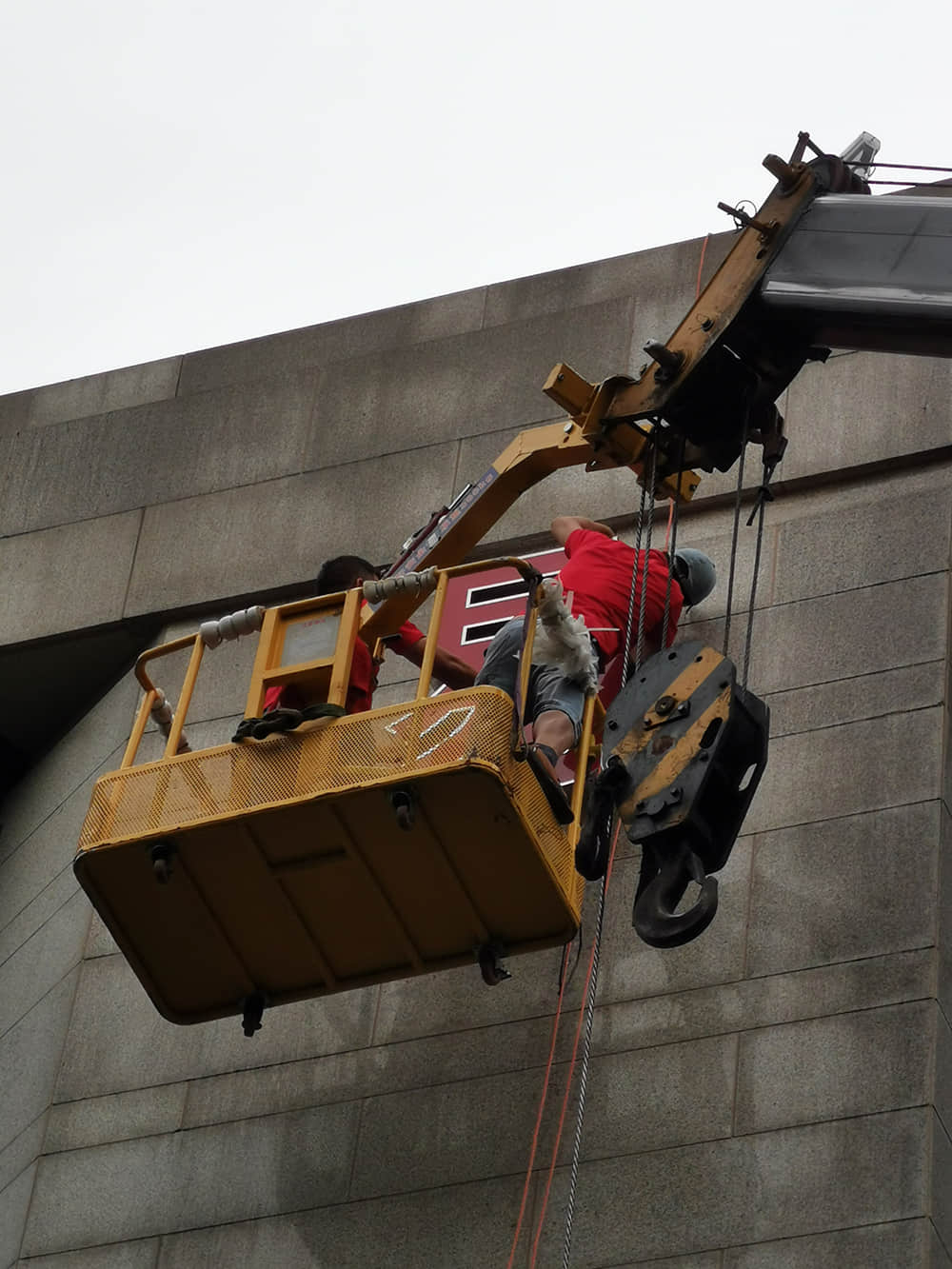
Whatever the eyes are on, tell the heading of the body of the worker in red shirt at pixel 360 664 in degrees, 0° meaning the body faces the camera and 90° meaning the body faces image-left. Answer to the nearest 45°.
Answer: approximately 225°

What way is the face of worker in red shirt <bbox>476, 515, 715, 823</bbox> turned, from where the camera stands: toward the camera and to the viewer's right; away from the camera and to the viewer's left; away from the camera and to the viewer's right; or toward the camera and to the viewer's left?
away from the camera and to the viewer's right

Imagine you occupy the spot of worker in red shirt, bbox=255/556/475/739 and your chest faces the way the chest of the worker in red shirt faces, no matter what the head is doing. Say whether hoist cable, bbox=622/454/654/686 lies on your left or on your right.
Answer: on your right
